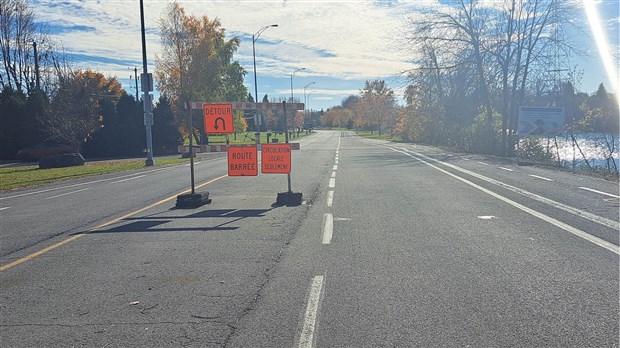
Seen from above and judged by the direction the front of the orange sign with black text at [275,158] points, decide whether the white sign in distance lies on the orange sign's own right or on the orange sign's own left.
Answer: on the orange sign's own left

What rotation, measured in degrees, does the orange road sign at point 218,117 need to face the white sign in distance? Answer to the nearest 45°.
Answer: approximately 135° to its left

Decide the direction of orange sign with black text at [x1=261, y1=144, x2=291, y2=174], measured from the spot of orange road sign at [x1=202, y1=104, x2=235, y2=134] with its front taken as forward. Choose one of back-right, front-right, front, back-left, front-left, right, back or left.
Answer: left

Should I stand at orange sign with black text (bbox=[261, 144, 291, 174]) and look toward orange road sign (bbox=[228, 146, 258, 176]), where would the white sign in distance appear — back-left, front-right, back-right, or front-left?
back-right

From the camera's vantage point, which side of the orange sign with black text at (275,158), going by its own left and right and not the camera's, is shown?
front

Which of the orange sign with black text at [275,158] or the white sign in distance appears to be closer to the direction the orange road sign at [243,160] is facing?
the orange sign with black text

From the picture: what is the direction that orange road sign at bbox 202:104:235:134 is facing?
toward the camera

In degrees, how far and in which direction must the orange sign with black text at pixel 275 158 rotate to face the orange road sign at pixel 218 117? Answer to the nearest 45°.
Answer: approximately 90° to its right

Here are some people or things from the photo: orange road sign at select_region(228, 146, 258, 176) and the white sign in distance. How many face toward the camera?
2

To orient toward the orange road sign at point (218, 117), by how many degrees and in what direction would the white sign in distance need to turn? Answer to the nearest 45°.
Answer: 0° — it already faces it

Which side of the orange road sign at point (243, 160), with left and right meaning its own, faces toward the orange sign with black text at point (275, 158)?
left

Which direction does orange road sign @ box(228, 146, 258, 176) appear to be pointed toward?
toward the camera

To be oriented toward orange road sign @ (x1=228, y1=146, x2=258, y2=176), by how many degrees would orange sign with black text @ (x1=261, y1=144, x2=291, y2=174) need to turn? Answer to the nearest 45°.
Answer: approximately 90° to its right
